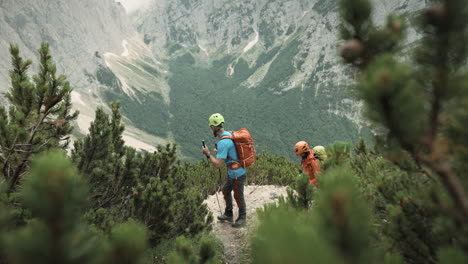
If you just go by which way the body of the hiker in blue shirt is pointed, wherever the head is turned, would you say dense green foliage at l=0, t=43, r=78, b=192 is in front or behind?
in front

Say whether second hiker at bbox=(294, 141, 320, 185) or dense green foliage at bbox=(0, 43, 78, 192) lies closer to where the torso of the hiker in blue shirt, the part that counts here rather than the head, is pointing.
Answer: the dense green foliage

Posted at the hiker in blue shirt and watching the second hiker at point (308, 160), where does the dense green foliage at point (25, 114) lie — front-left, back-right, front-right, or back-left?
back-right

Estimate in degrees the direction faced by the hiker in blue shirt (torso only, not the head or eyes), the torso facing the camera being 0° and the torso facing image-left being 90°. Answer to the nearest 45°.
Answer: approximately 90°
